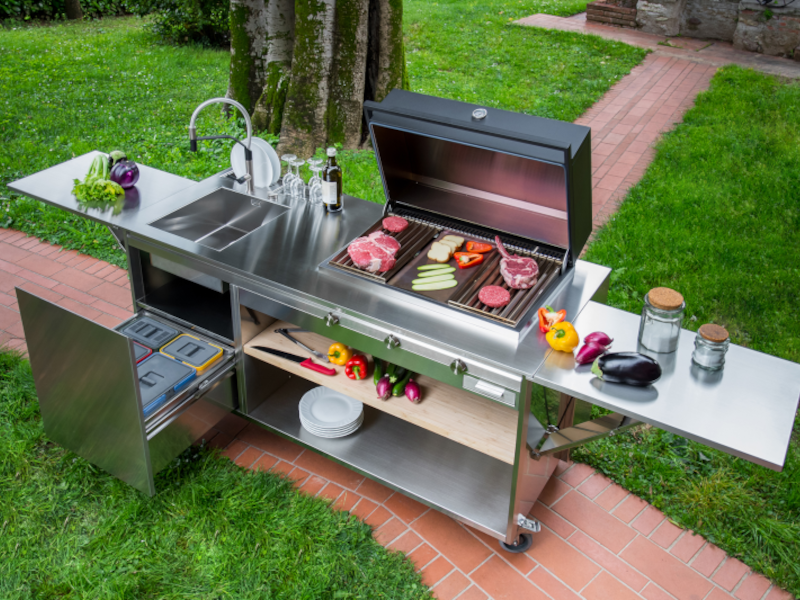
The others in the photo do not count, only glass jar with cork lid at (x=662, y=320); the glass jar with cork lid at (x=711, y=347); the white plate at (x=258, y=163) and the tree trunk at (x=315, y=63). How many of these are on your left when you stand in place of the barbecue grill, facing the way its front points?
2

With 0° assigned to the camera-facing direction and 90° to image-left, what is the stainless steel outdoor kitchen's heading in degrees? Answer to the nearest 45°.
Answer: approximately 45°

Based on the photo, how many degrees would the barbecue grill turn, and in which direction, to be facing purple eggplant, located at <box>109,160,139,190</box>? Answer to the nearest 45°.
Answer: approximately 45° to its right

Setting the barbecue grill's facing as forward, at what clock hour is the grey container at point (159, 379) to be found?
The grey container is roughly at 1 o'clock from the barbecue grill.

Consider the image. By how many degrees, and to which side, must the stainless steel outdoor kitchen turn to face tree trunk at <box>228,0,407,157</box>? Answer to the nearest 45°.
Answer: approximately 135° to its right

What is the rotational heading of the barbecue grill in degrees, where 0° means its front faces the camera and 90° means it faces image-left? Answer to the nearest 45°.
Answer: approximately 45°
